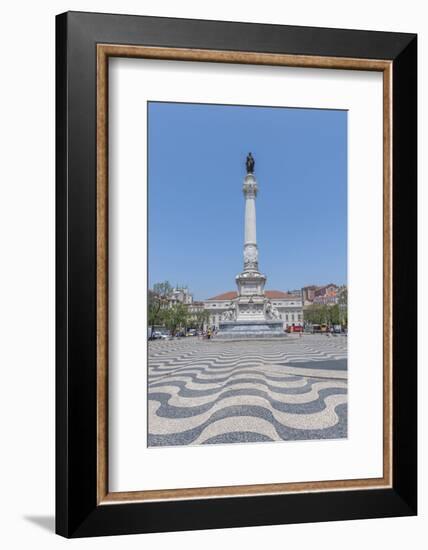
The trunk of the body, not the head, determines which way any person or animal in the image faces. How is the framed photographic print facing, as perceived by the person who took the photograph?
facing the viewer and to the right of the viewer
